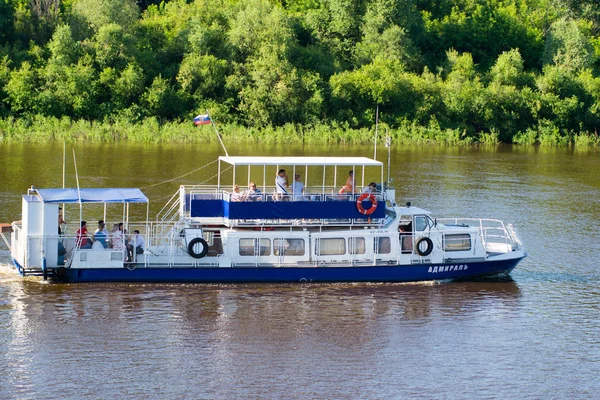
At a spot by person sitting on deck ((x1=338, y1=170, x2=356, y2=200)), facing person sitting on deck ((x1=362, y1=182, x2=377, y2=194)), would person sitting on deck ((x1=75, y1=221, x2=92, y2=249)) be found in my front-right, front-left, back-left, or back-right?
back-right

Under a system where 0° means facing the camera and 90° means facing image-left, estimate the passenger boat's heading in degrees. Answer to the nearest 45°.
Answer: approximately 270°
